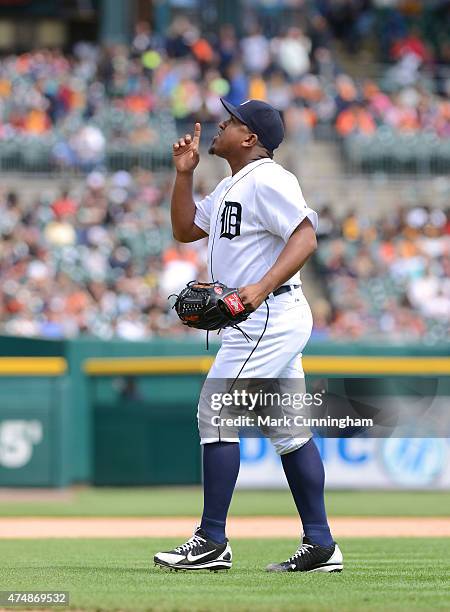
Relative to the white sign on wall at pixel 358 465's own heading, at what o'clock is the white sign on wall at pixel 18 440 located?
the white sign on wall at pixel 18 440 is roughly at 3 o'clock from the white sign on wall at pixel 358 465.

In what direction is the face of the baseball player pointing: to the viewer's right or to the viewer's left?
to the viewer's left

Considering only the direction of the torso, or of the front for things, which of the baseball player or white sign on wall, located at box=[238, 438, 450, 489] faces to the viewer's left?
the baseball player

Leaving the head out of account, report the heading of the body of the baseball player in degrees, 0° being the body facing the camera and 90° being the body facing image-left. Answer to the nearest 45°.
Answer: approximately 90°

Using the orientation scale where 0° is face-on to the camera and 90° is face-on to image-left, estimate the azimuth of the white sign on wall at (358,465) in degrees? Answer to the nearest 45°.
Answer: approximately 0°

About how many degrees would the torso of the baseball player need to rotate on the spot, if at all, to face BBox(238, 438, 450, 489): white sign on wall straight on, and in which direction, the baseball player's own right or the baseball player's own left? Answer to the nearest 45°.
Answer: approximately 90° to the baseball player's own right

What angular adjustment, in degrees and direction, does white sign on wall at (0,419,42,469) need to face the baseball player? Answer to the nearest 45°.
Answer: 0° — it already faces them

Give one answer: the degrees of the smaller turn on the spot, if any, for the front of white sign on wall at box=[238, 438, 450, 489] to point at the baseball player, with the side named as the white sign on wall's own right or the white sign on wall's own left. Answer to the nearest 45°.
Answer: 0° — it already faces them

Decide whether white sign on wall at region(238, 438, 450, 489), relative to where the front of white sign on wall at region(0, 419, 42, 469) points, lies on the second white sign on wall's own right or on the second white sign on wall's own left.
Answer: on the second white sign on wall's own left

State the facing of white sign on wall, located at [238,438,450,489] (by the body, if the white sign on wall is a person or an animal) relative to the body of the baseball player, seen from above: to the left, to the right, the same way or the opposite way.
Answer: to the left
